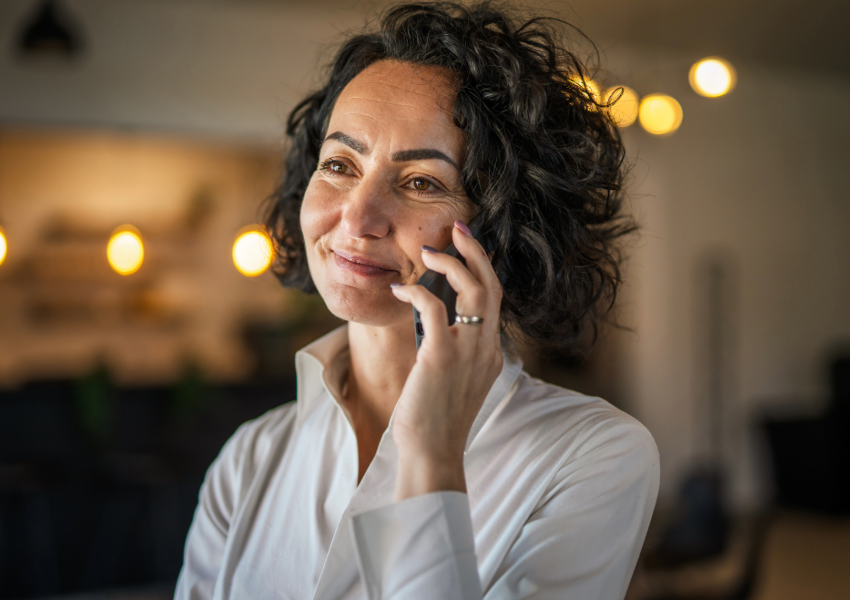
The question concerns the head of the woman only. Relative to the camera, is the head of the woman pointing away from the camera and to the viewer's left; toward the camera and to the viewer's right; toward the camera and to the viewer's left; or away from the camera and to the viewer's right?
toward the camera and to the viewer's left

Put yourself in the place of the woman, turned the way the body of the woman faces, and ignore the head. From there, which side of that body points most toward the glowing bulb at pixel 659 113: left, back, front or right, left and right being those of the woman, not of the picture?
back

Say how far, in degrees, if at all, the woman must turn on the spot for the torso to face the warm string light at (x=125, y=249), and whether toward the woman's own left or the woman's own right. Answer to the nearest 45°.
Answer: approximately 90° to the woman's own right

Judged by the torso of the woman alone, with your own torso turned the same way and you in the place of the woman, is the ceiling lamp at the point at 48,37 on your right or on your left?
on your right

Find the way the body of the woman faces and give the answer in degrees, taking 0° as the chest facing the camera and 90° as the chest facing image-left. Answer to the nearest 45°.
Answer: approximately 45°

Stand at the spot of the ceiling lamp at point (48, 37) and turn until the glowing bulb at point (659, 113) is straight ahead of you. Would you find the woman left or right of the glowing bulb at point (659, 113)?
right

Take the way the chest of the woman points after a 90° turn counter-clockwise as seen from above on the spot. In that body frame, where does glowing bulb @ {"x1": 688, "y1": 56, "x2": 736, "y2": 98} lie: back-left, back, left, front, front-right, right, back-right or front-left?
left
